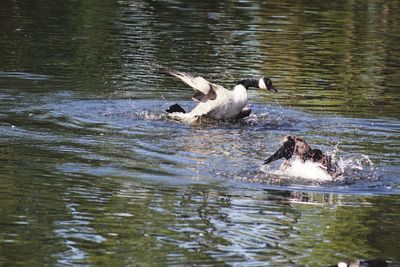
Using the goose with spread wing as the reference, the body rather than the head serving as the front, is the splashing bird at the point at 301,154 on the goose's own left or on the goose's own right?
on the goose's own right

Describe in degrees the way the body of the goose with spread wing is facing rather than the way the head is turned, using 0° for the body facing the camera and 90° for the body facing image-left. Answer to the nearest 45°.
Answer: approximately 270°
